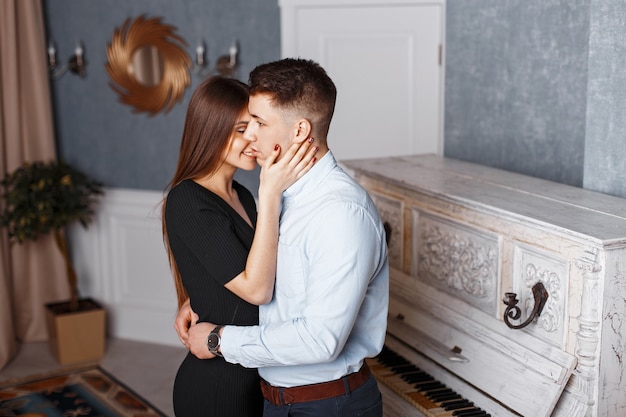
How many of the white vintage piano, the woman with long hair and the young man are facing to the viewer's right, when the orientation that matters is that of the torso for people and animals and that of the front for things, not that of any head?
1

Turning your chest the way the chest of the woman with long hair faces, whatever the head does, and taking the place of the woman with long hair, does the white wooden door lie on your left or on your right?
on your left

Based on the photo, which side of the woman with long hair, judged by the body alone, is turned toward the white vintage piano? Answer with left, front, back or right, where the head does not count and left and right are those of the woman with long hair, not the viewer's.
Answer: front

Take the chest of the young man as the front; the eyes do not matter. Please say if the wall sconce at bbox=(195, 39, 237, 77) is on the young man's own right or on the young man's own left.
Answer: on the young man's own right

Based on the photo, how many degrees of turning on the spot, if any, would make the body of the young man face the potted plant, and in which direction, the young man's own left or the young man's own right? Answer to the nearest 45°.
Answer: approximately 45° to the young man's own right

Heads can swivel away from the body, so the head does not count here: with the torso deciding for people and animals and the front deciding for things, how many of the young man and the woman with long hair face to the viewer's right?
1

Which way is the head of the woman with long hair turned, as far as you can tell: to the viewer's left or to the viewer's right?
to the viewer's right

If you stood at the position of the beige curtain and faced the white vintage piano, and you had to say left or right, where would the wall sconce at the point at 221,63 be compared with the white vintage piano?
left

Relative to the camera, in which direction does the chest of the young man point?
to the viewer's left

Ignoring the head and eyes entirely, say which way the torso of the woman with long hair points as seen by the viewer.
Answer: to the viewer's right

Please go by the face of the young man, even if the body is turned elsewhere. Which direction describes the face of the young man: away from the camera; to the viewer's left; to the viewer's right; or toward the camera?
to the viewer's left
